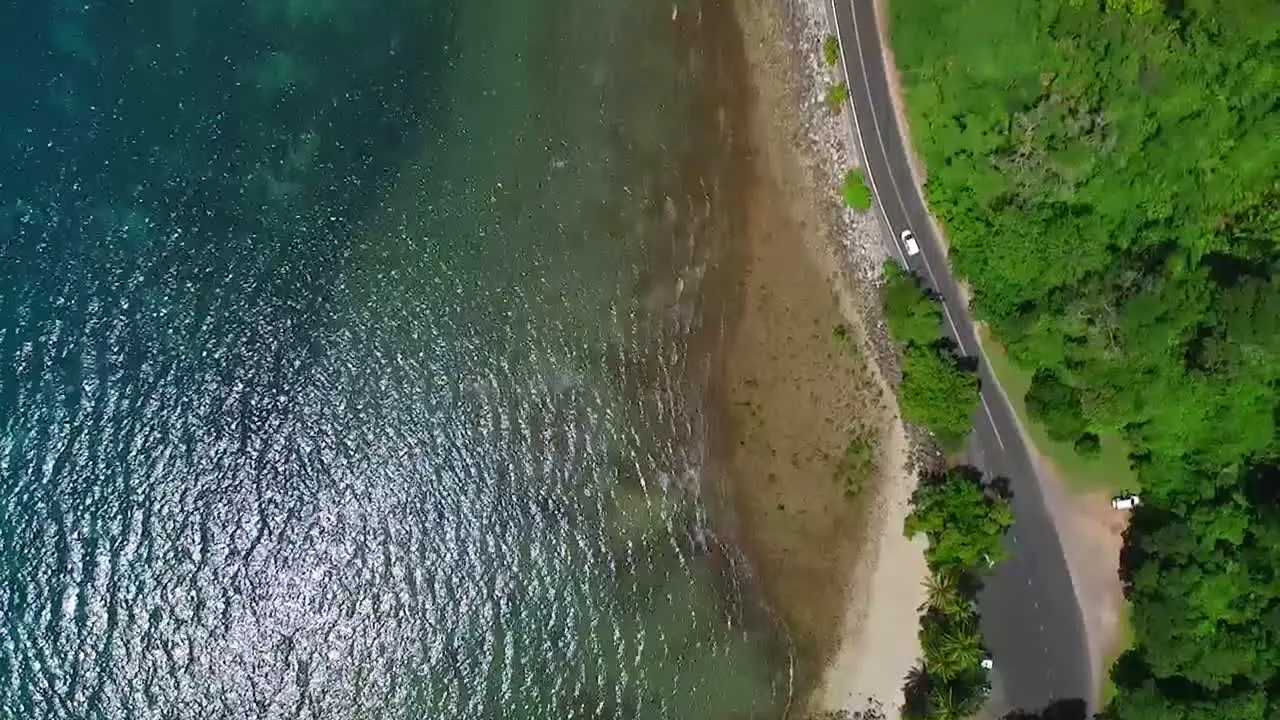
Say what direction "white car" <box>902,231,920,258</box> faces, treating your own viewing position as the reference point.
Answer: facing away from the viewer and to the left of the viewer
